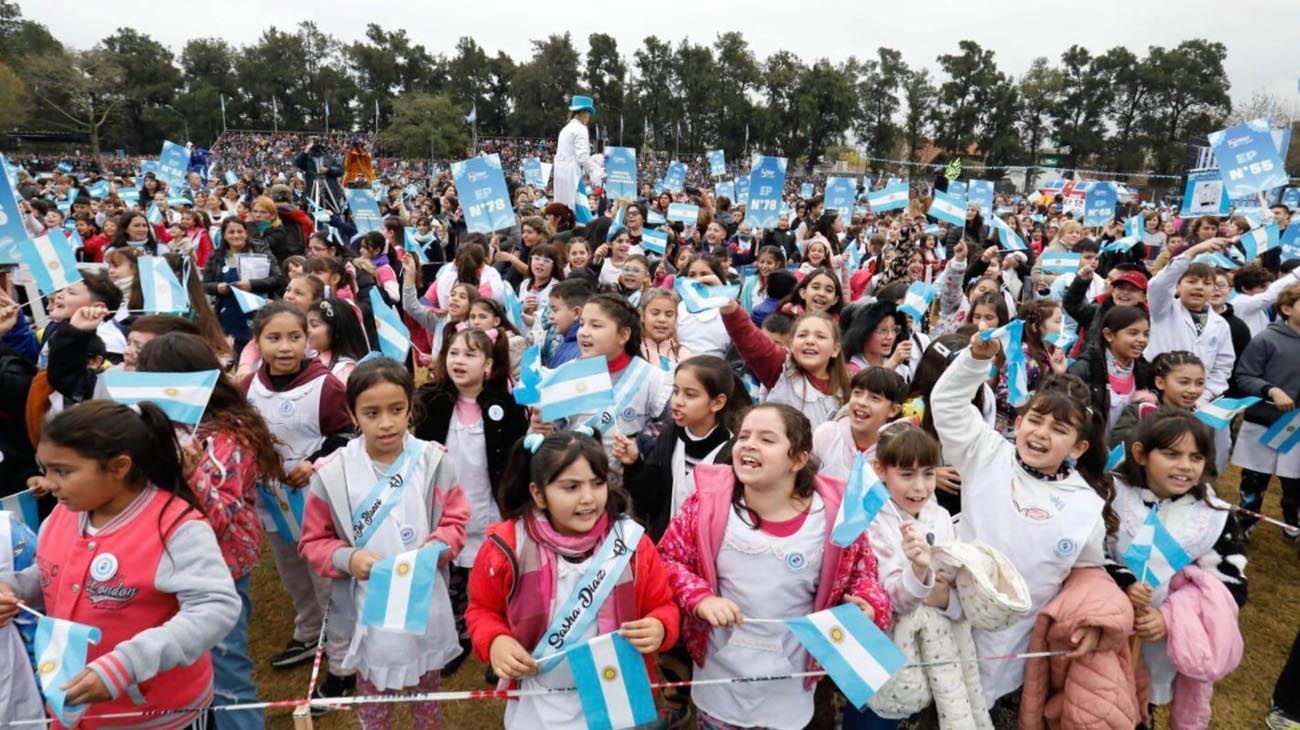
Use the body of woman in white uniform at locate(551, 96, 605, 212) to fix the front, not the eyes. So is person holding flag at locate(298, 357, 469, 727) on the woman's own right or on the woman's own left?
on the woman's own right

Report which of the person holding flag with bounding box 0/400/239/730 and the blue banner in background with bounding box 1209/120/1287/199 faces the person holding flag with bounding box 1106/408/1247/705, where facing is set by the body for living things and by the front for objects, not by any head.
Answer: the blue banner in background

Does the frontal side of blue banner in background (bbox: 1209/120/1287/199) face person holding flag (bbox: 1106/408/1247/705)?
yes

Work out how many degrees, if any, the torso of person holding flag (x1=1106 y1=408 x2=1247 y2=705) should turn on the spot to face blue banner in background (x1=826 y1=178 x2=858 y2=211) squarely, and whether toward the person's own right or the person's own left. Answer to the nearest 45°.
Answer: approximately 135° to the person's own right

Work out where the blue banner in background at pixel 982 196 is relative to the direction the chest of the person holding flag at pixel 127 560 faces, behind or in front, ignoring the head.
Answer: behind

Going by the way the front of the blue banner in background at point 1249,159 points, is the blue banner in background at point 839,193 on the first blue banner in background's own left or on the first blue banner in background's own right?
on the first blue banner in background's own right

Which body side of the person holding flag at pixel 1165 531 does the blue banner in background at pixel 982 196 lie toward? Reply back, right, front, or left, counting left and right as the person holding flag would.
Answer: back

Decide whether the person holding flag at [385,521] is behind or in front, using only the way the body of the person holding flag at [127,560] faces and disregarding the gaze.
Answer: behind

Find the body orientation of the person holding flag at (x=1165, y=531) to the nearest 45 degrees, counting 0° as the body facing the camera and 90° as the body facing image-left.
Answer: approximately 0°
